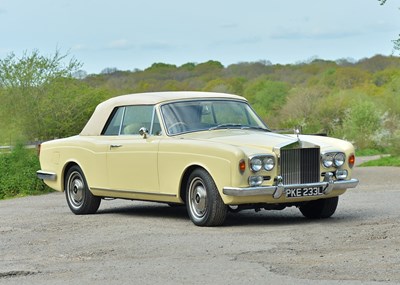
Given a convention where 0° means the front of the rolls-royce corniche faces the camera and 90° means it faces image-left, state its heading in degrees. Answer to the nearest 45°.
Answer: approximately 315°

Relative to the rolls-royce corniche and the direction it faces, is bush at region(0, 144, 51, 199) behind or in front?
behind
